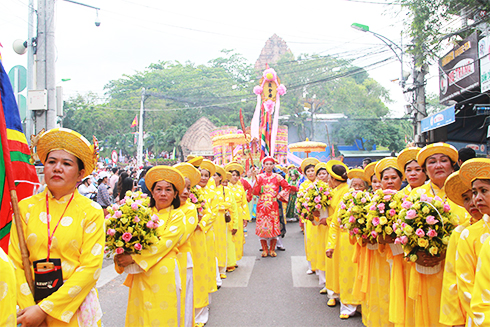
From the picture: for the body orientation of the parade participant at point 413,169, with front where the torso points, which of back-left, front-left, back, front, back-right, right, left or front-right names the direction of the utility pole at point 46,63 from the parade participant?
front-right

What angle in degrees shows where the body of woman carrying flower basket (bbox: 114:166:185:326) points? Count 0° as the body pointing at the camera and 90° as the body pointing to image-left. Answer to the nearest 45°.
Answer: approximately 45°

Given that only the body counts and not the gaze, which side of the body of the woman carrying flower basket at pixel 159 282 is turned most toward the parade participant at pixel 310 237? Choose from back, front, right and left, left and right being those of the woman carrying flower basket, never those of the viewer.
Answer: back

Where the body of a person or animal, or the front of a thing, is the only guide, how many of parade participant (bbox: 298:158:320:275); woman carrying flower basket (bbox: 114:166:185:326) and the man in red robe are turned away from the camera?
0

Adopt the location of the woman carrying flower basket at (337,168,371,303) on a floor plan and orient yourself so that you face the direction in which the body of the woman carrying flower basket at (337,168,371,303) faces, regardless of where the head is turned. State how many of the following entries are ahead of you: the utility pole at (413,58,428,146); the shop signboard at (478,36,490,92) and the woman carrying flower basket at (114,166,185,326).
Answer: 1

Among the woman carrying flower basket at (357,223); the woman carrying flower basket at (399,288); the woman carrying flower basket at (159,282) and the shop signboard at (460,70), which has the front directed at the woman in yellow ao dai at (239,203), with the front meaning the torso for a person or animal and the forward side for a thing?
the shop signboard

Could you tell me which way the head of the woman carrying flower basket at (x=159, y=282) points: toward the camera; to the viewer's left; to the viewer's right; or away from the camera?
toward the camera

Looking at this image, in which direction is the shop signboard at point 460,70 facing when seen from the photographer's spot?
facing the viewer and to the left of the viewer

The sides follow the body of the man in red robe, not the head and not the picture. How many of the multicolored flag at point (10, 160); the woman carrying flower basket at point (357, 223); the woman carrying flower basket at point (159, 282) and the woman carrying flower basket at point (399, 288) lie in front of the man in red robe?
4

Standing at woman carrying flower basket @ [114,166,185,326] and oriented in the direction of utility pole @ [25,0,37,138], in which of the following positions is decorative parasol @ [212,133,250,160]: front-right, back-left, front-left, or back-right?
front-right

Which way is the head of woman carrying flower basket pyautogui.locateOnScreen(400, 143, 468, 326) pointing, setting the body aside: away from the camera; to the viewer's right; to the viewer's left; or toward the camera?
toward the camera

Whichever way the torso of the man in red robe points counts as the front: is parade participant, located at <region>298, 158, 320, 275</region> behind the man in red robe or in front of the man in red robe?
in front

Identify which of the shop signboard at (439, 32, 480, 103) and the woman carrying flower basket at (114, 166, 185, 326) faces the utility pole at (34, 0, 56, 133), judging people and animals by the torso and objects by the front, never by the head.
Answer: the shop signboard

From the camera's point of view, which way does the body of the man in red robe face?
toward the camera

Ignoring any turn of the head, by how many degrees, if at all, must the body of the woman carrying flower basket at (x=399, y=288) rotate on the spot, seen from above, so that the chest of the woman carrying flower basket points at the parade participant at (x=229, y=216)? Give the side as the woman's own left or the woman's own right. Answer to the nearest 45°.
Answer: approximately 90° to the woman's own right

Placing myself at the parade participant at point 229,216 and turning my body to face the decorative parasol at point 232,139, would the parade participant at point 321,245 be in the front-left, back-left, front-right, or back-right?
back-right

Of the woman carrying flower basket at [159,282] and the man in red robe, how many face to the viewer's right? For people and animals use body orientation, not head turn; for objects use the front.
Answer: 0

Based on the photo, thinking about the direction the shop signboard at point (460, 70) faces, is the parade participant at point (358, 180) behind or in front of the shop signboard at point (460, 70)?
in front

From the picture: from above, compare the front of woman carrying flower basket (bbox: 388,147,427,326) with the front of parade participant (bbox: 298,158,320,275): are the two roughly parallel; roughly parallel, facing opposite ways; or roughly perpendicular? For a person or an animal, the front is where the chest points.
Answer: roughly parallel

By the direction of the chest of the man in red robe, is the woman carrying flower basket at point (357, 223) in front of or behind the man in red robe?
in front
